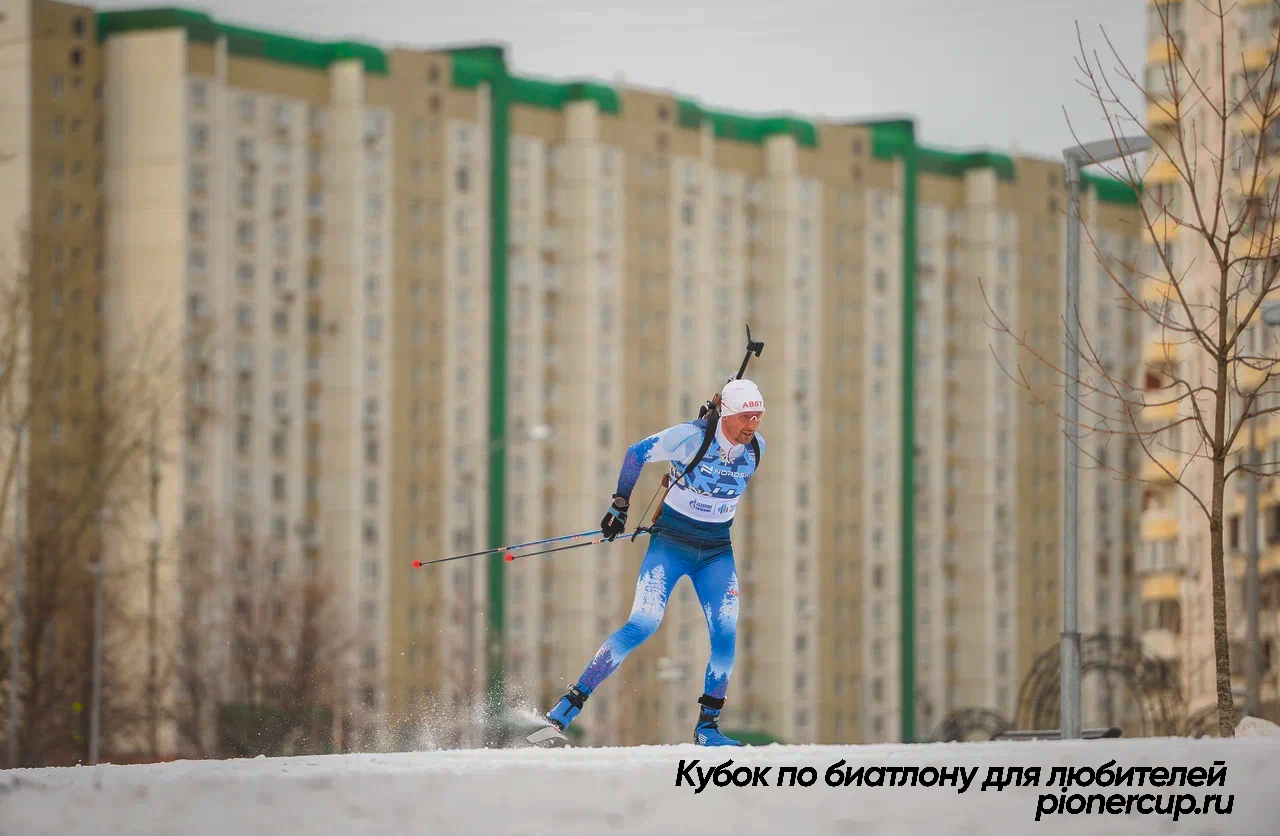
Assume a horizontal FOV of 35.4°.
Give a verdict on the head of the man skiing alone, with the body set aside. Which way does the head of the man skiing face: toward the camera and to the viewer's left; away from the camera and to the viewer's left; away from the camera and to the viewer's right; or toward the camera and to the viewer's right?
toward the camera and to the viewer's right

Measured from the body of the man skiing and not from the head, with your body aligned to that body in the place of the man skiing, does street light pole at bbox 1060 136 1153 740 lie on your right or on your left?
on your left

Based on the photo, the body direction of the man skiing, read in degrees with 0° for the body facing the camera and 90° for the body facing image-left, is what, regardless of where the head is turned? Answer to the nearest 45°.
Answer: approximately 315°

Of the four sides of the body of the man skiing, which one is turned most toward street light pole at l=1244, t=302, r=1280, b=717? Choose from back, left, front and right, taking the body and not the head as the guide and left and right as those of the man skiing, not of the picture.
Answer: left
